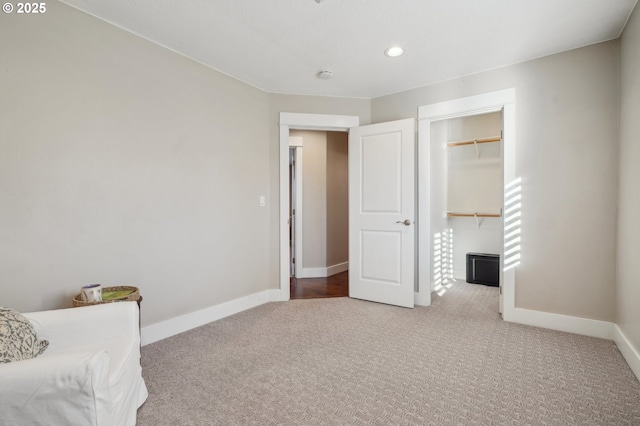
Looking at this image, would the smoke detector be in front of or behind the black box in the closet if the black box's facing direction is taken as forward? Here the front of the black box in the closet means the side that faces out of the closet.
in front

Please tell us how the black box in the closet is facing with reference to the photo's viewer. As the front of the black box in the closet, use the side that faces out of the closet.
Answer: facing the viewer and to the left of the viewer

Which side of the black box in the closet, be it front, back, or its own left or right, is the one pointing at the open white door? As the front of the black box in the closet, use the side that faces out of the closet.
front
